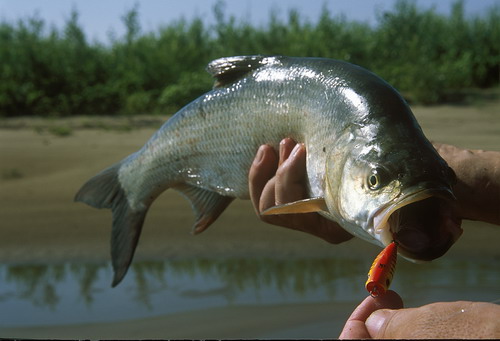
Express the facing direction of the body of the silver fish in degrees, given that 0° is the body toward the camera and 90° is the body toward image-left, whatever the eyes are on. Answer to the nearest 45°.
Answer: approximately 315°
